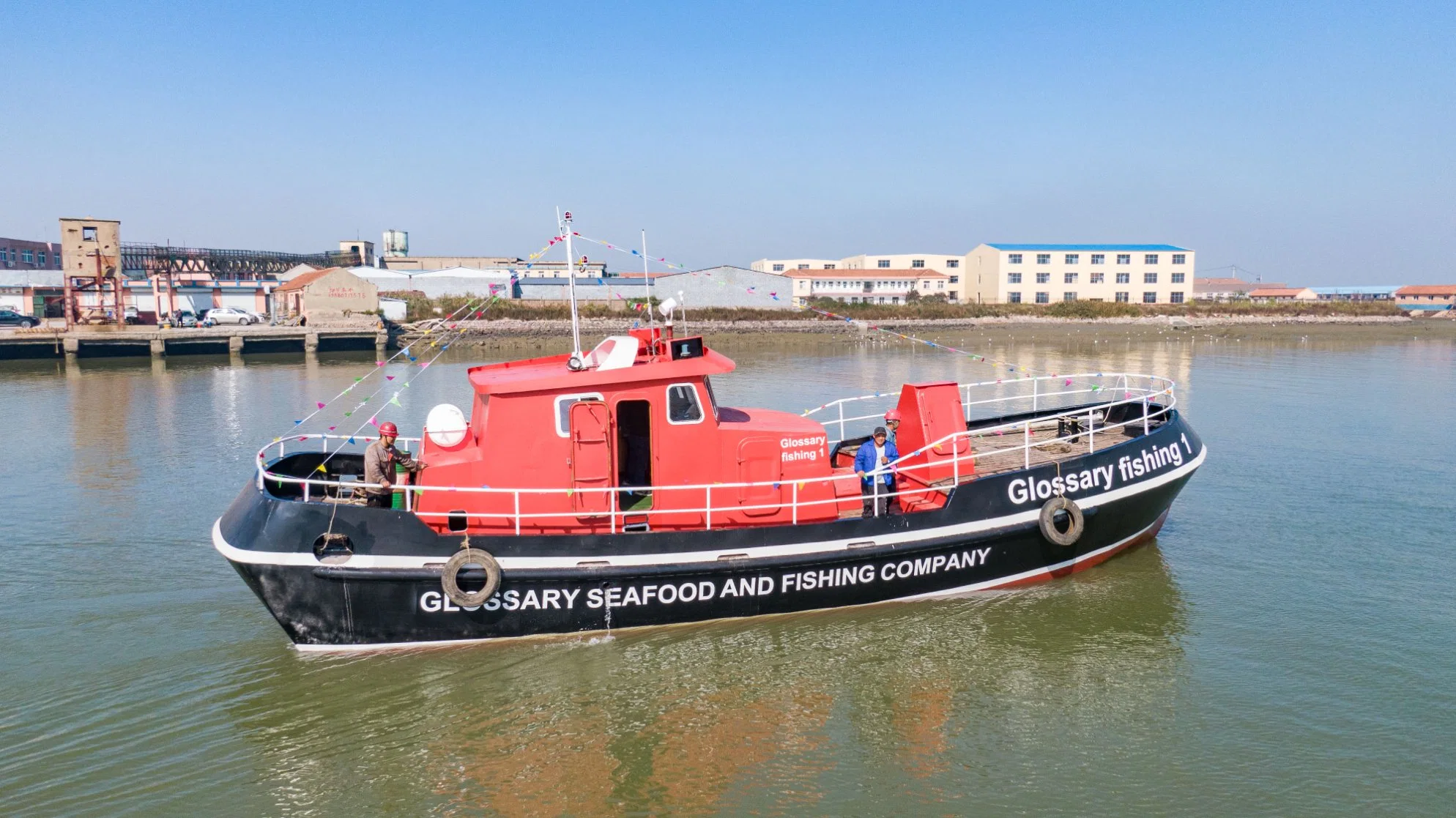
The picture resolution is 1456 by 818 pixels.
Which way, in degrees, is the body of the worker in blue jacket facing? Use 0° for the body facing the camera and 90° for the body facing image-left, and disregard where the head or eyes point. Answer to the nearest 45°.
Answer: approximately 0°

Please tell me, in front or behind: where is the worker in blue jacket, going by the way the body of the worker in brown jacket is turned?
in front

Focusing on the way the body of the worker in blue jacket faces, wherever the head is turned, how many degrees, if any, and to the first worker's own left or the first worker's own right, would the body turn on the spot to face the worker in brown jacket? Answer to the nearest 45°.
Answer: approximately 90° to the first worker's own right

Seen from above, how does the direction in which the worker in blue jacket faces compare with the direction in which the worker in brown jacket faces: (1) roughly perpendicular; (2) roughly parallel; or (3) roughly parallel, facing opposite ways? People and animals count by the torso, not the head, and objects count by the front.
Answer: roughly perpendicular

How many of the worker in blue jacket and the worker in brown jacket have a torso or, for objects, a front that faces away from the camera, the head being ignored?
0

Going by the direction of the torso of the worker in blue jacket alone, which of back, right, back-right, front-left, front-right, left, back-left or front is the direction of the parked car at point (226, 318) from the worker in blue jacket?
back-right

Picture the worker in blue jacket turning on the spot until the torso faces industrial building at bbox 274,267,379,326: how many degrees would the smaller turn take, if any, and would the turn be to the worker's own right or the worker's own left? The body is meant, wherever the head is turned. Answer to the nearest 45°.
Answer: approximately 135° to the worker's own right

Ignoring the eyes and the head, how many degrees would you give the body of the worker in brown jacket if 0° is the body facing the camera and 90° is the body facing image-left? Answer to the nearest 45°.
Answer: approximately 315°

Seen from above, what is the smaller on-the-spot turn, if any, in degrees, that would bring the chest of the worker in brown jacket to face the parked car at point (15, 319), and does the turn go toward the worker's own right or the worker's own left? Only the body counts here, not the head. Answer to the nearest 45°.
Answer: approximately 135° to the worker's own left
